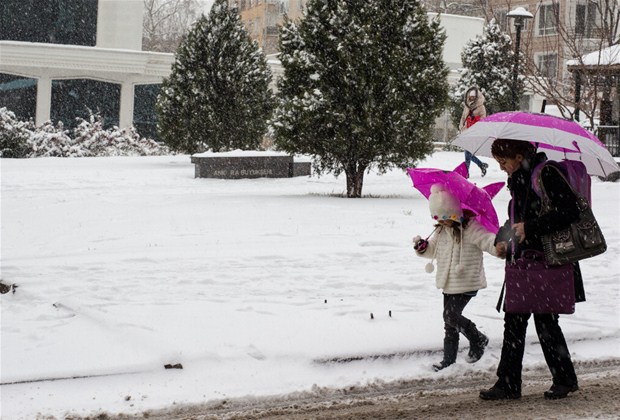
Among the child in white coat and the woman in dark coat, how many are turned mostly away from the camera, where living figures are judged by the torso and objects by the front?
0

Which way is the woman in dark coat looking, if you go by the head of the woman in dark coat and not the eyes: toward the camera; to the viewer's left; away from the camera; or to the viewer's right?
to the viewer's left

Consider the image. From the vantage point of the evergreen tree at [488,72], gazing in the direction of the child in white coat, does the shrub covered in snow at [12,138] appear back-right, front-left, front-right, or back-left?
front-right

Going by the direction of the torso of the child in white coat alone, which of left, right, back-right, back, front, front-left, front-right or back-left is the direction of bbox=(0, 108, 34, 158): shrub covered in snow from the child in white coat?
right

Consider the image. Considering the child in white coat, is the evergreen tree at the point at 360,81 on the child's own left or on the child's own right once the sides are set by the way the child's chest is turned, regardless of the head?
on the child's own right

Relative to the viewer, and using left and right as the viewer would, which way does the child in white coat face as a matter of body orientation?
facing the viewer and to the left of the viewer

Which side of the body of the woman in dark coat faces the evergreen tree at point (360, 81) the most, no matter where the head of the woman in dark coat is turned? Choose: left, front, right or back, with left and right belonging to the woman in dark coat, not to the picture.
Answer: right

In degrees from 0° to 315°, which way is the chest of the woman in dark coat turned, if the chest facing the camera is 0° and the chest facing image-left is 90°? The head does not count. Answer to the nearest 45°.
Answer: approximately 90°

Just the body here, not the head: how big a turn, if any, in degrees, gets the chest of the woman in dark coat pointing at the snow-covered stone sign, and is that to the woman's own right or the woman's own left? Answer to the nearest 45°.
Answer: approximately 45° to the woman's own right
